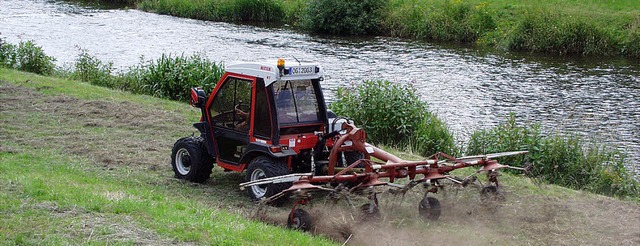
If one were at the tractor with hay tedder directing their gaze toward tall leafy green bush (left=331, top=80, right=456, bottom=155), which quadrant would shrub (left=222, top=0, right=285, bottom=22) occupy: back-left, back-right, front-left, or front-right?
front-left

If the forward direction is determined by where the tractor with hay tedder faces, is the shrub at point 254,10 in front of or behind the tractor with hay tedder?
in front

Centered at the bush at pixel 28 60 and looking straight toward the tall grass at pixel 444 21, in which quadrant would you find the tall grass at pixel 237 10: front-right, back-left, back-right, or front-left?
front-left

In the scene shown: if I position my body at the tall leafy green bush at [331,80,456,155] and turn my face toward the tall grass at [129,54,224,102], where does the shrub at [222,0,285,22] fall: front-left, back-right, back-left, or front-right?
front-right
